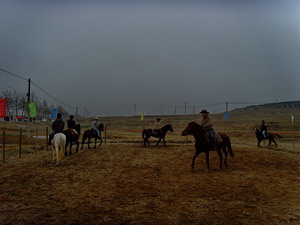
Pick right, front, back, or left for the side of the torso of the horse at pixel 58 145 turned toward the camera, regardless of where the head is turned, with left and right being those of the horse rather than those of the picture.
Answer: back

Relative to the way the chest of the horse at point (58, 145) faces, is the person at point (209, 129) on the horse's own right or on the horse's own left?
on the horse's own right
